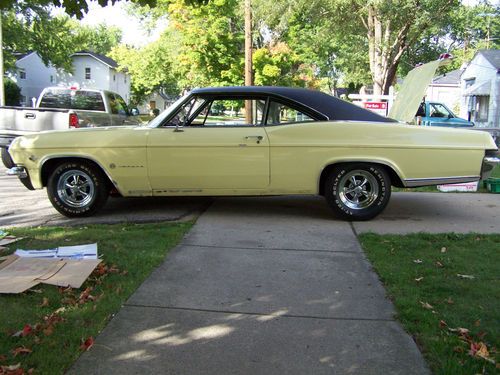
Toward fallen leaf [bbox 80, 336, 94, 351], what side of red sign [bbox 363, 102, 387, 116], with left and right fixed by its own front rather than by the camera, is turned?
front

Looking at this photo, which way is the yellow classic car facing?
to the viewer's left

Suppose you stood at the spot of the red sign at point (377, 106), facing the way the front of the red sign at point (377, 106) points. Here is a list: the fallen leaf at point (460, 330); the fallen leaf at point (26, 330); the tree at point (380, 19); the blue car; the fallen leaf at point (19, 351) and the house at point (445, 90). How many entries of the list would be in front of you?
3

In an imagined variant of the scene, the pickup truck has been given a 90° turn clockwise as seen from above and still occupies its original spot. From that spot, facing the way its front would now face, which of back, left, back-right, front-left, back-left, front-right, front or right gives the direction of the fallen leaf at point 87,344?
front-right

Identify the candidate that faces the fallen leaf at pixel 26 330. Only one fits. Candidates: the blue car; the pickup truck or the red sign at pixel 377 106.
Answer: the red sign

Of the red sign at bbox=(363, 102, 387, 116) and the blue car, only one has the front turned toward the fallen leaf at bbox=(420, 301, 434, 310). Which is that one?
the red sign

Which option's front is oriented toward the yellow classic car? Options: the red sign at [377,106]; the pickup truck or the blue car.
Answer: the red sign
